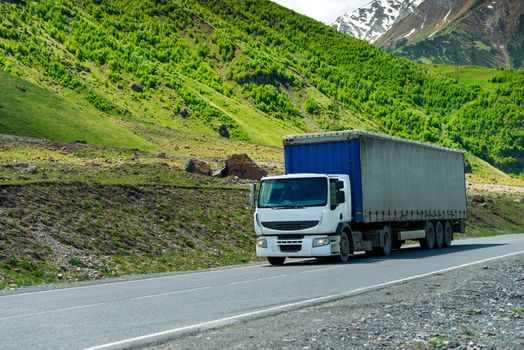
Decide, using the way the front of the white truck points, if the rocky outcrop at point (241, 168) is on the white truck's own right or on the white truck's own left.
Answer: on the white truck's own right

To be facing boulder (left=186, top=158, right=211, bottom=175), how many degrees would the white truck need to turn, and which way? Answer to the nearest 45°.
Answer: approximately 90° to its right

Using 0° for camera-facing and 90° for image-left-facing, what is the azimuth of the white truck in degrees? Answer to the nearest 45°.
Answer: approximately 45°
